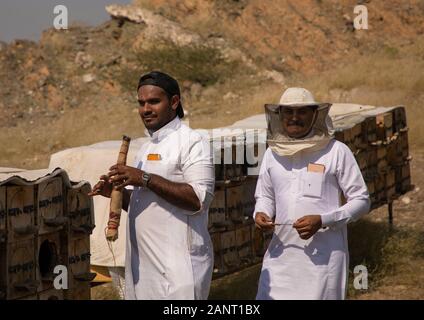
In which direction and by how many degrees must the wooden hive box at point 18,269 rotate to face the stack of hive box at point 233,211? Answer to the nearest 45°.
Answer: approximately 90° to its left

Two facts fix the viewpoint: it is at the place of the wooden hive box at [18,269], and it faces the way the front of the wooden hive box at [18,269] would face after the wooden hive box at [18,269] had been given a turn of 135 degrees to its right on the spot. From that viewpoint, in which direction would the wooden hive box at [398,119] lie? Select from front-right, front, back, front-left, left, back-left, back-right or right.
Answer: back-right

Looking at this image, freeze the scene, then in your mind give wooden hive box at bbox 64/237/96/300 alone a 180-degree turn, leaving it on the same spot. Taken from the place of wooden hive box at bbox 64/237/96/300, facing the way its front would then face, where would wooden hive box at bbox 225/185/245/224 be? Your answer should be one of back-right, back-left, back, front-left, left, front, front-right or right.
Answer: right

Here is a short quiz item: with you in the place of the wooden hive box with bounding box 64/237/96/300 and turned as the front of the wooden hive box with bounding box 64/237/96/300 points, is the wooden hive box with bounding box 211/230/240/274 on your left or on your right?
on your left

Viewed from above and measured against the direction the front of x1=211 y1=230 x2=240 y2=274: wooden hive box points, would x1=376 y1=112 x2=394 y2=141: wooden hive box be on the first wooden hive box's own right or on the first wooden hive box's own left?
on the first wooden hive box's own left

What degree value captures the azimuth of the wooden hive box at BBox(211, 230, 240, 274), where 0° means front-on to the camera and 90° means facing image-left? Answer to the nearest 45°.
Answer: approximately 315°

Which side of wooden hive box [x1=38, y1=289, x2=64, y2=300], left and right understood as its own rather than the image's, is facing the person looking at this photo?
front

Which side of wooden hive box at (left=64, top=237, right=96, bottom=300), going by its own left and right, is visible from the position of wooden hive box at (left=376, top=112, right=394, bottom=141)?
left

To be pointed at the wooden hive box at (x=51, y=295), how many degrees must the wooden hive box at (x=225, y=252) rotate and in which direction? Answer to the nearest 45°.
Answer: approximately 90° to its right

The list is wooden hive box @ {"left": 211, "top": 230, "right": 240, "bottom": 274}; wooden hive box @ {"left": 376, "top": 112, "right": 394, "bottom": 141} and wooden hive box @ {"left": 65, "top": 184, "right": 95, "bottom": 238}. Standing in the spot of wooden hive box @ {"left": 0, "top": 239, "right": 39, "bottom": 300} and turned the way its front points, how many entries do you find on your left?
3

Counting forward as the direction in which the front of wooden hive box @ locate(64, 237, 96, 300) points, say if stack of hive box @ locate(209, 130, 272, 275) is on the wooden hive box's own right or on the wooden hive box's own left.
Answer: on the wooden hive box's own left

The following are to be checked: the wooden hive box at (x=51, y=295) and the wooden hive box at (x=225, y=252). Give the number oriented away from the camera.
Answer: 0

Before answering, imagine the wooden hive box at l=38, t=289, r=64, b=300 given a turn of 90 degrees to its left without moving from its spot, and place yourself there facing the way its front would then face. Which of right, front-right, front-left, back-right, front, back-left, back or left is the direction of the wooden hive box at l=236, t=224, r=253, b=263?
front-left
